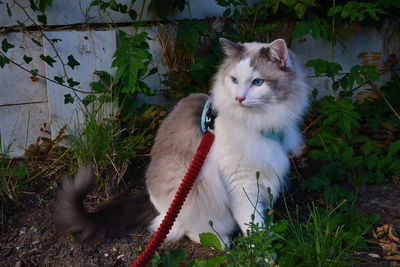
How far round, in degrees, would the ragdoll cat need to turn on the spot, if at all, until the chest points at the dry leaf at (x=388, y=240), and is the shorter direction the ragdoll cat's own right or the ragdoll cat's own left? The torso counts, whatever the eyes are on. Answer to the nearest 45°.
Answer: approximately 45° to the ragdoll cat's own left

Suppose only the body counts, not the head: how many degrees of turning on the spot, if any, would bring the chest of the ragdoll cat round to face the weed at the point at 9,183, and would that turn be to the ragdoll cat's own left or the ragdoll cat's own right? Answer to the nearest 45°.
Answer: approximately 135° to the ragdoll cat's own right

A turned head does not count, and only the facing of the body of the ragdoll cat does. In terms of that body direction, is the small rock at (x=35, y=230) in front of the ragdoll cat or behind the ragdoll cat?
behind

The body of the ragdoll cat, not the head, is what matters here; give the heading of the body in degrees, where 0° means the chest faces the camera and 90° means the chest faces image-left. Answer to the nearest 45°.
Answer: approximately 315°

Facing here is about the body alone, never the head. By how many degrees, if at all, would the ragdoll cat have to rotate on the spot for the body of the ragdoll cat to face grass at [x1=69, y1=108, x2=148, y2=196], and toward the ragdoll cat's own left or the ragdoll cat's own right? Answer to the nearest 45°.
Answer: approximately 180°
